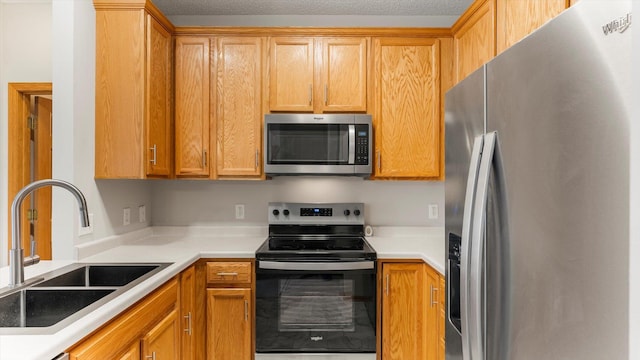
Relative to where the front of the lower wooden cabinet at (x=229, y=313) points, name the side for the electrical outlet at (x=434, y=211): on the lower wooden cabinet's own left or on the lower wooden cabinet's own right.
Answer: on the lower wooden cabinet's own left

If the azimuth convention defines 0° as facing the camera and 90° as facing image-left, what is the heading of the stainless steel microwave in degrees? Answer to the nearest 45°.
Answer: approximately 0°

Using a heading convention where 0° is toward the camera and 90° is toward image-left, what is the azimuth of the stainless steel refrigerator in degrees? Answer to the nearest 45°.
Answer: approximately 45°

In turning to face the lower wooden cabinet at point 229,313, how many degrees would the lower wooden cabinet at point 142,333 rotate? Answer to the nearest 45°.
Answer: approximately 90° to its left

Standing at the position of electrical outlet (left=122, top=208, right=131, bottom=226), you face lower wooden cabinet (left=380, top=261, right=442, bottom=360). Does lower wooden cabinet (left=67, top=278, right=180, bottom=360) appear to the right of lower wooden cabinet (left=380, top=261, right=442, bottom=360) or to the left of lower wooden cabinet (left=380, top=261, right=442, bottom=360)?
right

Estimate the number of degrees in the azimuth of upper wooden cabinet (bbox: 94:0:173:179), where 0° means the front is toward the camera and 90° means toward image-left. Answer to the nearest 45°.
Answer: approximately 315°
